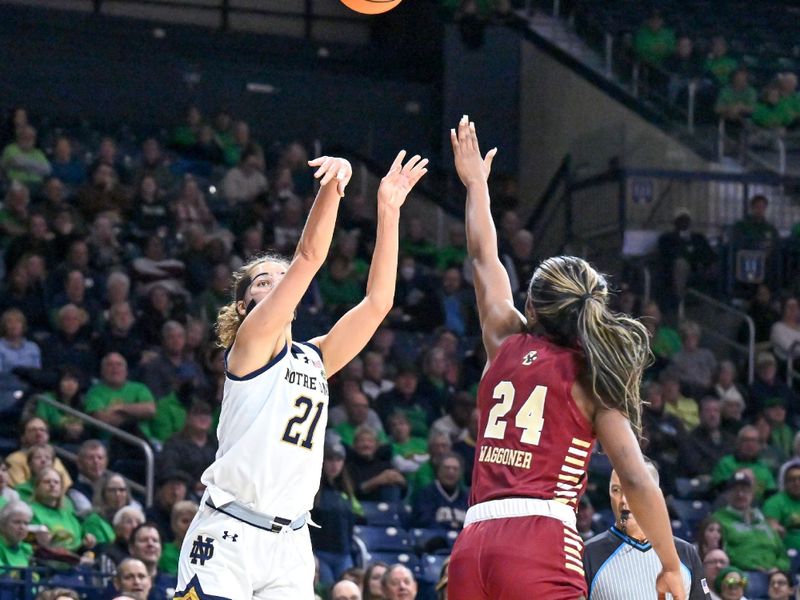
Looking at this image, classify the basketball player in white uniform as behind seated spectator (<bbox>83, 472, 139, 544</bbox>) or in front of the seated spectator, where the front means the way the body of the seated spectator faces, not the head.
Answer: in front

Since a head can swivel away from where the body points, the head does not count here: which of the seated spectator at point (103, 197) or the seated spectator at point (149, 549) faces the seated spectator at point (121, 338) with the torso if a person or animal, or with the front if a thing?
the seated spectator at point (103, 197)

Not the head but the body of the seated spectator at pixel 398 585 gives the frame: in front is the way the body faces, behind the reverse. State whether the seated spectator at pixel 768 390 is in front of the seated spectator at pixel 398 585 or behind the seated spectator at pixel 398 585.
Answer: behind

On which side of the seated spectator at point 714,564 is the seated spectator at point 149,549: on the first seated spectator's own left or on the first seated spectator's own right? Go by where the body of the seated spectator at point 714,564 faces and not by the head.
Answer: on the first seated spectator's own right

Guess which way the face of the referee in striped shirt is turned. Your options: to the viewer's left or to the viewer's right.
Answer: to the viewer's left

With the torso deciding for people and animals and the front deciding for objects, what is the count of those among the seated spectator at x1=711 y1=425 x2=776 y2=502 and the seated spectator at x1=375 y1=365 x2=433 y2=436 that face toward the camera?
2

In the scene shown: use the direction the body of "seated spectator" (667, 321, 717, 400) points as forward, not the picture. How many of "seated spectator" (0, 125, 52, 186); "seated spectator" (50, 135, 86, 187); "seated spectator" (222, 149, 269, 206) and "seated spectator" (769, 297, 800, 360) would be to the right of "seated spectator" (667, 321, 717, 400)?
3

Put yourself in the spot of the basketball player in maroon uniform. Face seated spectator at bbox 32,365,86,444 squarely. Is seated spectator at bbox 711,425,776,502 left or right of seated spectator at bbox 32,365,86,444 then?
right

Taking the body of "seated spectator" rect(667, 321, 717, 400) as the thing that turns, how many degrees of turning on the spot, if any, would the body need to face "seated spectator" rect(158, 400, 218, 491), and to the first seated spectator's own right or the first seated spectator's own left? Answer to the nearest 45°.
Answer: approximately 45° to the first seated spectator's own right

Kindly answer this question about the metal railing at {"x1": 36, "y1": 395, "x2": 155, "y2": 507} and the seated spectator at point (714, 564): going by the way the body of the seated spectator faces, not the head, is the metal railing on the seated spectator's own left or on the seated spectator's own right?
on the seated spectator's own right

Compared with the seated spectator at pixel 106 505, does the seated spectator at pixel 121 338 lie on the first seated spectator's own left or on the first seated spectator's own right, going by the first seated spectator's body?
on the first seated spectator's own left
